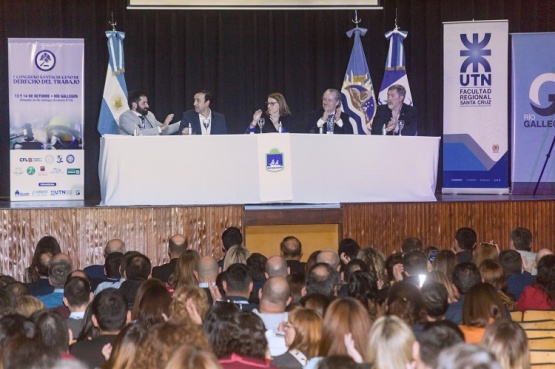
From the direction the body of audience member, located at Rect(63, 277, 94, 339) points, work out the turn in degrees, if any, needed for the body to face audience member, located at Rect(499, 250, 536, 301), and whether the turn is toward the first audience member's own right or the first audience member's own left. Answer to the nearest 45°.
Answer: approximately 90° to the first audience member's own right

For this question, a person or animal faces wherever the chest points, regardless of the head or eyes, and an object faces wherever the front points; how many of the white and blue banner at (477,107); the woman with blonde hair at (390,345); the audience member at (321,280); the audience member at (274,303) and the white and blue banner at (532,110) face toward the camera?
2

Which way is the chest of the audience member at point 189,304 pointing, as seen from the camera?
away from the camera

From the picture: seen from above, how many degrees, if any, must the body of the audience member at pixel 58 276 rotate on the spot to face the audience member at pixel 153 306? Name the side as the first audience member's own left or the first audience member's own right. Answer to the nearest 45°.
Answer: approximately 180°

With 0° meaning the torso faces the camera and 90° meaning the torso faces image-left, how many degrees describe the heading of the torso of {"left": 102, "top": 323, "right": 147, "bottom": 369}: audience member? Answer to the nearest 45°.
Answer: approximately 180°

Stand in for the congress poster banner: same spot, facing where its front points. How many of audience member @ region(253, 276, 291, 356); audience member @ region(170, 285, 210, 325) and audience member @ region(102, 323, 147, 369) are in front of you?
3

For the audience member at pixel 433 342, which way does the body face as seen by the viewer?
away from the camera

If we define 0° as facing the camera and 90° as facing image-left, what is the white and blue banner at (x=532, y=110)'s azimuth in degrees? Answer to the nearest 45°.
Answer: approximately 0°

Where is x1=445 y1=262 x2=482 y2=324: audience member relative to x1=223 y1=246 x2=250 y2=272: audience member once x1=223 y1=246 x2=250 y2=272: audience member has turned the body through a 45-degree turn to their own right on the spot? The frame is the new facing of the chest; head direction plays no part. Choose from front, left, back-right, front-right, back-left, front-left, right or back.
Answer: right

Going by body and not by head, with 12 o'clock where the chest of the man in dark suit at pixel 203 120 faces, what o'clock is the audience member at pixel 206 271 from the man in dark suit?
The audience member is roughly at 12 o'clock from the man in dark suit.

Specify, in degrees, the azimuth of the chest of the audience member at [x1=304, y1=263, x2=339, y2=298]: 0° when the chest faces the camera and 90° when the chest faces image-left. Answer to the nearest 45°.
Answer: approximately 180°

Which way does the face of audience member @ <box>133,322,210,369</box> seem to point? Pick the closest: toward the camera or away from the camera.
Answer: away from the camera

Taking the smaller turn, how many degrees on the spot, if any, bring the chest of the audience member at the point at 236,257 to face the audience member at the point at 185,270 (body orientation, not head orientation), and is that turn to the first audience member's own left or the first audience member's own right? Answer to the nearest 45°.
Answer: approximately 135° to the first audience member's own left

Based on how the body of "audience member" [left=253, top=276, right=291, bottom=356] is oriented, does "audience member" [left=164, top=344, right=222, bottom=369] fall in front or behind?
behind

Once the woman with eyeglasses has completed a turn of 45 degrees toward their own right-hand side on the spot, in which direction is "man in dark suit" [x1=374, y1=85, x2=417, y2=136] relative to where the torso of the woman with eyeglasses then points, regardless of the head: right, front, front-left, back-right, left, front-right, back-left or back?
back

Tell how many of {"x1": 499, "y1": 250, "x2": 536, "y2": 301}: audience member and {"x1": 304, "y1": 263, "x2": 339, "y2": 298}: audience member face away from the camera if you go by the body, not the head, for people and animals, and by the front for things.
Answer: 2

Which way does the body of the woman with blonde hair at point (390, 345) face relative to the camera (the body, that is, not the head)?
away from the camera

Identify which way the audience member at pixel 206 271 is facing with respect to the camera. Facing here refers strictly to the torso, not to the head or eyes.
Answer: away from the camera
